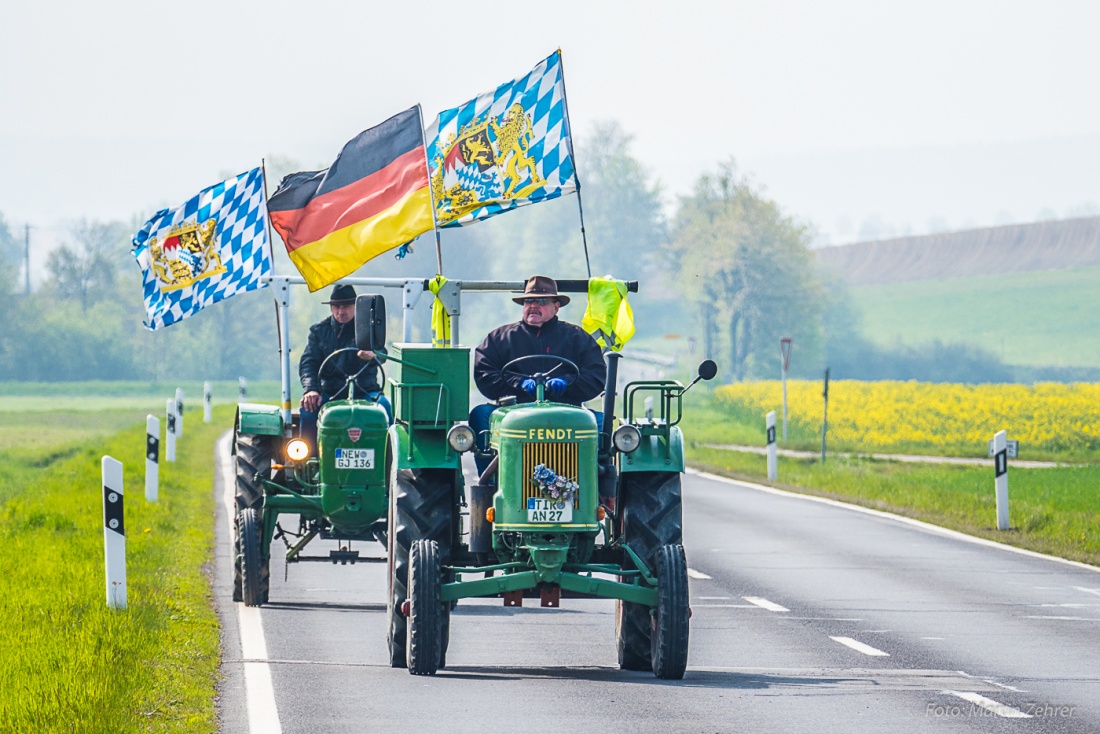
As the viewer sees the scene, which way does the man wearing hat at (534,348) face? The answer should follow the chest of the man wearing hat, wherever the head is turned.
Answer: toward the camera

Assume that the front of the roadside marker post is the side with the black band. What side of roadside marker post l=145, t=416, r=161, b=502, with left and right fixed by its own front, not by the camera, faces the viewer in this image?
front

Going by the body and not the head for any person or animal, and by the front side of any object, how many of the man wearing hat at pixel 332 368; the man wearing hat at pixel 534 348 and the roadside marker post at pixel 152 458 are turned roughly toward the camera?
3

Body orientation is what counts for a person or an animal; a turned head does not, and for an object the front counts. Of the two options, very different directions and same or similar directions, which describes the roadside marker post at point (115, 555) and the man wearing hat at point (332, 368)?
same or similar directions

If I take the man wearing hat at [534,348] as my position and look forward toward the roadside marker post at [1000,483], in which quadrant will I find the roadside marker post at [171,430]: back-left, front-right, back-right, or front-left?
front-left

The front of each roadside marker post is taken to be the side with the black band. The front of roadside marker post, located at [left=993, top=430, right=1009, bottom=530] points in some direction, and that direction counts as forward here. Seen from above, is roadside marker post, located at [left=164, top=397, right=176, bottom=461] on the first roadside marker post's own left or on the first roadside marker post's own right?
on the first roadside marker post's own right

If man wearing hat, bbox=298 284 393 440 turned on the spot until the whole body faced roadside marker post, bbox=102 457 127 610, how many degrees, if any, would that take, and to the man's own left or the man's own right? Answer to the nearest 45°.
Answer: approximately 45° to the man's own right

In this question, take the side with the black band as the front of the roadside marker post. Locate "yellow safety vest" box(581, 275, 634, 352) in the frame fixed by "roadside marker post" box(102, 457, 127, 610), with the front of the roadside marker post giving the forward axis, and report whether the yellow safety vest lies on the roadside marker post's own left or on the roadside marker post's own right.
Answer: on the roadside marker post's own left

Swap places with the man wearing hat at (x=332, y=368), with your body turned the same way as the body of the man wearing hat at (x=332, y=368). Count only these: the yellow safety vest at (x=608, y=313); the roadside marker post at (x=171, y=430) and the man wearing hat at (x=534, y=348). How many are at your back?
1

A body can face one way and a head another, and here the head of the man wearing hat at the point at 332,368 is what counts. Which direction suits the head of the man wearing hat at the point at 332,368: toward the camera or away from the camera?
toward the camera

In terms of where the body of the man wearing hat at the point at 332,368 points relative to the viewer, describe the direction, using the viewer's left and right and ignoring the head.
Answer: facing the viewer

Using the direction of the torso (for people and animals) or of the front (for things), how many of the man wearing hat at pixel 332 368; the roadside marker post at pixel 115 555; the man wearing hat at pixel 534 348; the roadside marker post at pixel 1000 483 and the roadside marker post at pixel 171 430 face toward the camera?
5

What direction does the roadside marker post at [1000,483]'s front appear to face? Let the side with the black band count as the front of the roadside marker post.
toward the camera

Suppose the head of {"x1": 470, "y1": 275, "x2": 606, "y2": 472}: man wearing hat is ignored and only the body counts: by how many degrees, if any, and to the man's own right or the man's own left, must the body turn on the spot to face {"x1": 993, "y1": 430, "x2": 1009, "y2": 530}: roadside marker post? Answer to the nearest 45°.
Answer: approximately 135° to the man's own left

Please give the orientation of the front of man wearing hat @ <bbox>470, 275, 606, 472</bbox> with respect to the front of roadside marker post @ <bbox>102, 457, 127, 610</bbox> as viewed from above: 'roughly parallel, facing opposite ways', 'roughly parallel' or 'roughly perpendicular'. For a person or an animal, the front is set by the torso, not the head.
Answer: roughly parallel
